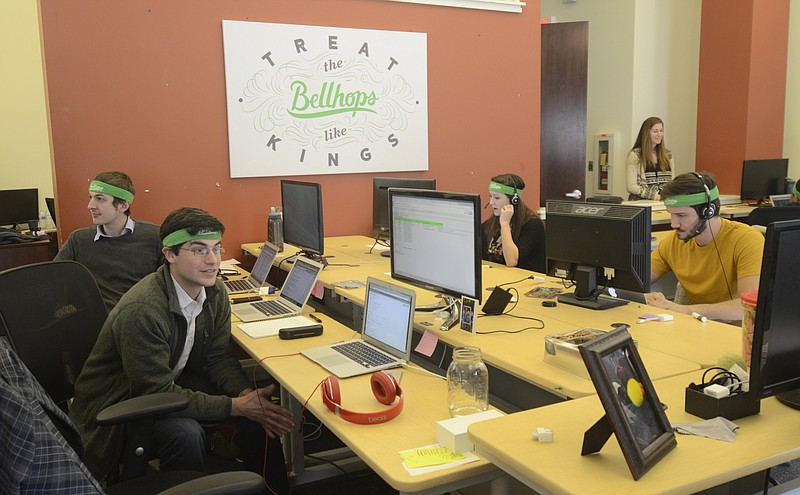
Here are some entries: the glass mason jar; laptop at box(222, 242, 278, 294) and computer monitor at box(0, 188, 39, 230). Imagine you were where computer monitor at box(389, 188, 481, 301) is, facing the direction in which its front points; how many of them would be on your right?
2

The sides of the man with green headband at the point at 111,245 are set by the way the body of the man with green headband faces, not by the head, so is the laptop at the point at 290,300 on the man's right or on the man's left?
on the man's left

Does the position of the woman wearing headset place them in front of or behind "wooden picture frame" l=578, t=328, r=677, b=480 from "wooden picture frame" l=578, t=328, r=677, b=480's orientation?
behind

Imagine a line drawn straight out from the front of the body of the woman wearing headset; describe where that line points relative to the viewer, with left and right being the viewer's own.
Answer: facing the viewer and to the left of the viewer

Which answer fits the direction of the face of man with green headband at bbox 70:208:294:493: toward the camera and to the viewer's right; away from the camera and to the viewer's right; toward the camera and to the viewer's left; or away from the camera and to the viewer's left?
toward the camera and to the viewer's right

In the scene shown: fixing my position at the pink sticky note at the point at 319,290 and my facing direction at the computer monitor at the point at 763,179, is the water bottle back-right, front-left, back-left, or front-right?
front-left

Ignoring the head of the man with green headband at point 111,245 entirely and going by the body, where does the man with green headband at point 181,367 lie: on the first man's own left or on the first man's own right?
on the first man's own left

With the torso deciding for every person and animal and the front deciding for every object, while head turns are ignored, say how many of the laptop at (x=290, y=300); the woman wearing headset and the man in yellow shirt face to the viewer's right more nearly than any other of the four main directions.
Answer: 0

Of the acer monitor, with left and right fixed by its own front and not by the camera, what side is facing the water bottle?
left

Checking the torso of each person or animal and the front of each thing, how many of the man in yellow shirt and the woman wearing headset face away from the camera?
0

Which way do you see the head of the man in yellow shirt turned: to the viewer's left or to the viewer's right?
to the viewer's left
